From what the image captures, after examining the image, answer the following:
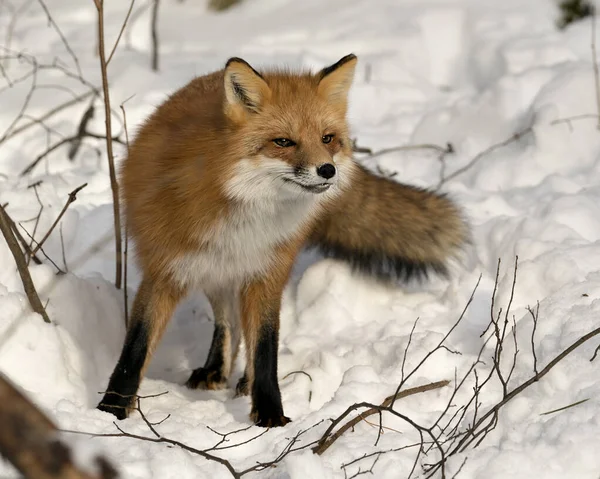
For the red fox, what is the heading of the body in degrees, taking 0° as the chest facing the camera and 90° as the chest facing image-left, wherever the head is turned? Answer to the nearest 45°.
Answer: approximately 0°

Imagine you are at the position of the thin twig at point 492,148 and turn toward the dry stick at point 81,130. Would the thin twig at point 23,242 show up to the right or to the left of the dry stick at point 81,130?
left

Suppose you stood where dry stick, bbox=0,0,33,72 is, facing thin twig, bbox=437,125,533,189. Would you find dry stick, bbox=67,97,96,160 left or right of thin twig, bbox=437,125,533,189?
right

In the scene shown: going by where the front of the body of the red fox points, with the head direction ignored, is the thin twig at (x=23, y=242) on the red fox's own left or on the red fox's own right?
on the red fox's own right

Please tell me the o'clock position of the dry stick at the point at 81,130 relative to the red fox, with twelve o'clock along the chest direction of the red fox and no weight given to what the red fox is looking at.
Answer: The dry stick is roughly at 5 o'clock from the red fox.

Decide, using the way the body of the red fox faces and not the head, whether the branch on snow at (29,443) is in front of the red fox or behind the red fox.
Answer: in front

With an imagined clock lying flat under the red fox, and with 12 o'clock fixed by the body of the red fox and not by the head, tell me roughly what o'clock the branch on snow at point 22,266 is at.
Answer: The branch on snow is roughly at 3 o'clock from the red fox.

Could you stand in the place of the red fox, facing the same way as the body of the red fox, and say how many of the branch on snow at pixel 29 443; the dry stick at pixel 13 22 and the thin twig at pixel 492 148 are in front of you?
1

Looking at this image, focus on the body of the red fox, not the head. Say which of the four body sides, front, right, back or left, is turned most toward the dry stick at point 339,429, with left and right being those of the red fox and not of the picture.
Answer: front

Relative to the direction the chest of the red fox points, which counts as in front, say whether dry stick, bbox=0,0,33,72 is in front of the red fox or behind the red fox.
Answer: behind

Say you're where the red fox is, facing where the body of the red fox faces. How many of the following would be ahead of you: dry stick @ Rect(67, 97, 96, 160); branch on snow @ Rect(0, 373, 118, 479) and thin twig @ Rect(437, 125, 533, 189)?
1

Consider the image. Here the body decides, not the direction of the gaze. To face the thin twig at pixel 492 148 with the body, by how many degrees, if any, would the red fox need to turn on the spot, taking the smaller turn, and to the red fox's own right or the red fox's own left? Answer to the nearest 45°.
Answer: approximately 135° to the red fox's own left
